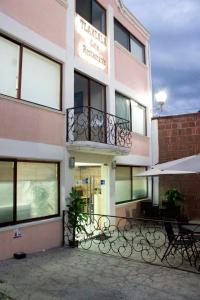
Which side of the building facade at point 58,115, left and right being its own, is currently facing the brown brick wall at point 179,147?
left

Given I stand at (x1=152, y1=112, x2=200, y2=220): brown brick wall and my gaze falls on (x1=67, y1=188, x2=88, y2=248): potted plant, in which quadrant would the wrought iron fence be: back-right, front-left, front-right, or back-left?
front-left

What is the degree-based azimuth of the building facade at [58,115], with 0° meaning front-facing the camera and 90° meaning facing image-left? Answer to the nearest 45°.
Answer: approximately 315°

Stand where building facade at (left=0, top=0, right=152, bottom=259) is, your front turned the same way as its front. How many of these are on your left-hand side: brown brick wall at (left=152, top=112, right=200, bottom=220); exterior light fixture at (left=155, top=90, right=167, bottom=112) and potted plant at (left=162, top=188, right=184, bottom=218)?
3

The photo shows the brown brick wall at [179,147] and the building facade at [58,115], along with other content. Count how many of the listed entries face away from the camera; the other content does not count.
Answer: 0

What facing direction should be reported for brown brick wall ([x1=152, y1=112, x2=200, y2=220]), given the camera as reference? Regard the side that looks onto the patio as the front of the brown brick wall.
facing the viewer and to the left of the viewer

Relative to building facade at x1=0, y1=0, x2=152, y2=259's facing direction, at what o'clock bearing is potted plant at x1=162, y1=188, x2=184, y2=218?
The potted plant is roughly at 9 o'clock from the building facade.
